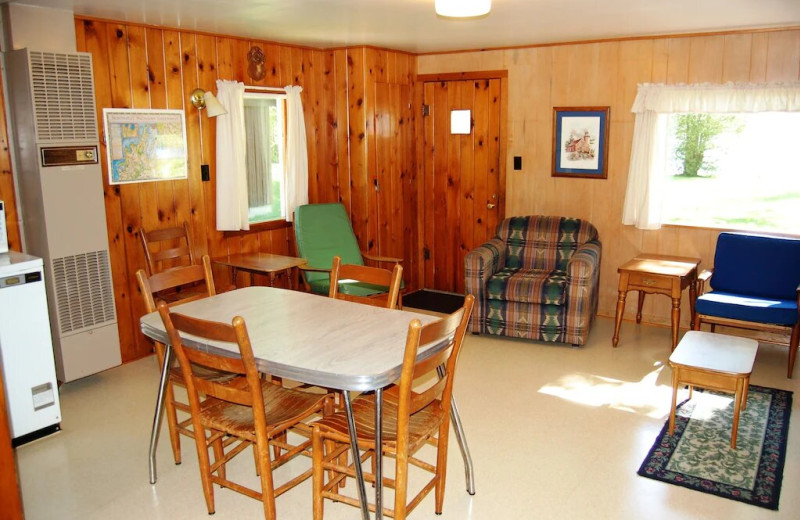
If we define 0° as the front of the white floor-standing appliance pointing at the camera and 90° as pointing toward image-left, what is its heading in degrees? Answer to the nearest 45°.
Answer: approximately 315°

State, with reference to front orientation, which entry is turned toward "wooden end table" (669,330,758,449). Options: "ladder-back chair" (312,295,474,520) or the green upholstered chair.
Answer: the green upholstered chair

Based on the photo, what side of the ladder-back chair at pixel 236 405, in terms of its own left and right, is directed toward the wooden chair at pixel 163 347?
left

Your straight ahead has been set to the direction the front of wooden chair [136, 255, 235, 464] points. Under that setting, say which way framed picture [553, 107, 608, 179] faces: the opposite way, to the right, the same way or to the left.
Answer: to the right

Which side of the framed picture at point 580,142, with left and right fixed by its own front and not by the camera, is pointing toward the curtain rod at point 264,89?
right

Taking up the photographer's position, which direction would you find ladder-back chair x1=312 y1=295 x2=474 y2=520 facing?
facing away from the viewer and to the left of the viewer

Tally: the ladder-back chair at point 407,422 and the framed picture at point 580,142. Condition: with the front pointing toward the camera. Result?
1

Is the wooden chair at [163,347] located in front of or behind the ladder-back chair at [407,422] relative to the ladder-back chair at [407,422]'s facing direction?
in front

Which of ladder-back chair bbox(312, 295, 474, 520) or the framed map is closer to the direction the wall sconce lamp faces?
the ladder-back chair

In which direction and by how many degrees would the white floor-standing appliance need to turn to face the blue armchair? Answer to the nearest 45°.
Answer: approximately 45° to its left

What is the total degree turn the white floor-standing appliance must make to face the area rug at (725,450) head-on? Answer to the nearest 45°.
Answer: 0° — it already faces it

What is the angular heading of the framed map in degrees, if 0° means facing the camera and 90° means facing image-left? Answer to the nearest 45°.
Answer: approximately 315°
